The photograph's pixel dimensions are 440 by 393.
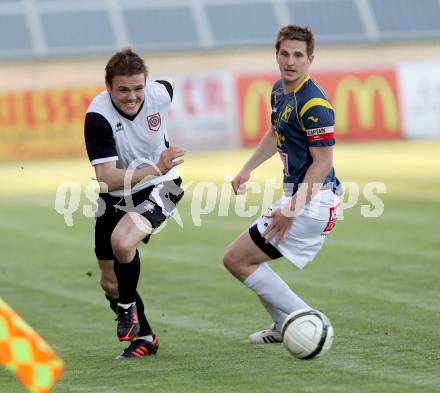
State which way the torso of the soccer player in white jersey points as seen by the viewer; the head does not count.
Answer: toward the camera

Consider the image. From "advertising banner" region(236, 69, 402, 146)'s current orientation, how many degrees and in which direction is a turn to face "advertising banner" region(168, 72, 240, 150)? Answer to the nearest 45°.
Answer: approximately 90° to its right

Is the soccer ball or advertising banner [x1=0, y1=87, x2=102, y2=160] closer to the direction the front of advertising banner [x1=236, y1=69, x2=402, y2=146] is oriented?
the soccer ball

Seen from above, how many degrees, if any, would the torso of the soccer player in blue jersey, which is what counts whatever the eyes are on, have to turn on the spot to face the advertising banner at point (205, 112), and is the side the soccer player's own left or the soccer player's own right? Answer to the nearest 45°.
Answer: approximately 135° to the soccer player's own right

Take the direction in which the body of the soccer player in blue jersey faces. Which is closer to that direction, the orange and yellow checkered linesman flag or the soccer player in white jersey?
the orange and yellow checkered linesman flag

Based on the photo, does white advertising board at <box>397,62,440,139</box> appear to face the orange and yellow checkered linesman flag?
yes

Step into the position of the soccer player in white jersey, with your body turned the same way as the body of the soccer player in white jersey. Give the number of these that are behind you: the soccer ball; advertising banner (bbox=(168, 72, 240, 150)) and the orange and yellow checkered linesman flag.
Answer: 1

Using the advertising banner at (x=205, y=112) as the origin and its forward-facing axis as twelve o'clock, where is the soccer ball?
The soccer ball is roughly at 12 o'clock from the advertising banner.

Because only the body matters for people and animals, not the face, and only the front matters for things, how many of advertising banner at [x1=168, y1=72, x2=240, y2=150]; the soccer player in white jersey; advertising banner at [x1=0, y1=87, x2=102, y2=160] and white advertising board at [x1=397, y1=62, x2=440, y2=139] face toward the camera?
4

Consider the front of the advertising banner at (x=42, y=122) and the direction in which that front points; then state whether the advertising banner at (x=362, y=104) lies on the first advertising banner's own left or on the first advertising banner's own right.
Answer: on the first advertising banner's own left

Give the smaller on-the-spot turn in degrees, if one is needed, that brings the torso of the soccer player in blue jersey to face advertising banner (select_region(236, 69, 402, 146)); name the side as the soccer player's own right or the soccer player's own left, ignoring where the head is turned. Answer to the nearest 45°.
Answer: approximately 135° to the soccer player's own right

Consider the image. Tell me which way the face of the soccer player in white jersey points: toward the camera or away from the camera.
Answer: toward the camera

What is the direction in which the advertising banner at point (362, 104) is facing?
toward the camera

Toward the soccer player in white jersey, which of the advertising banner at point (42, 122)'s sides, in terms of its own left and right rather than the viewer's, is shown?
front

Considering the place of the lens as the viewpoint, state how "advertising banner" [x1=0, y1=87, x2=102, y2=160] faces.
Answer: facing the viewer
